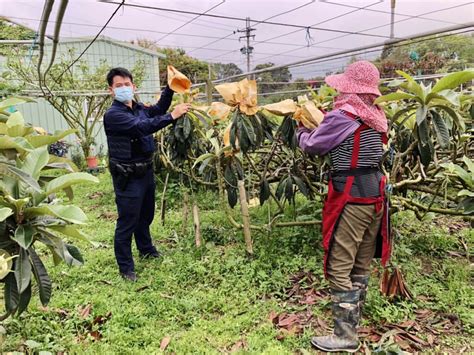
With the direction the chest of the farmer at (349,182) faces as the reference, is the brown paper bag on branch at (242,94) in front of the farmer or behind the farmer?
in front

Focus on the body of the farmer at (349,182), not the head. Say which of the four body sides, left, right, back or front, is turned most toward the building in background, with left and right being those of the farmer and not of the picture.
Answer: front

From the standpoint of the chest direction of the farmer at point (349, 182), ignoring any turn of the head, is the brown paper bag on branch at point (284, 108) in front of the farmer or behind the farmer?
in front

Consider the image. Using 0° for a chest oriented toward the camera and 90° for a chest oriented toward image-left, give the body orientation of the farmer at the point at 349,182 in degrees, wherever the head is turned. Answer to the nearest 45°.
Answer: approximately 135°

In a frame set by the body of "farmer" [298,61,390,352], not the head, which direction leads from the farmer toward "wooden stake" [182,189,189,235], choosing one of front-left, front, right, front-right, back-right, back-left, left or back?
front

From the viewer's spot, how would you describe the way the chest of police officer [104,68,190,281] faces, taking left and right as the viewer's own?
facing the viewer and to the right of the viewer

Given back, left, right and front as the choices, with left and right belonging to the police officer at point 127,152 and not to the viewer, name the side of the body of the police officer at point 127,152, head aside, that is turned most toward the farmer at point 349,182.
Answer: front

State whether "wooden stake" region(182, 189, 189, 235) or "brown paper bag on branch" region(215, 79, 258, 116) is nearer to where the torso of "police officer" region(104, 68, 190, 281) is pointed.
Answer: the brown paper bag on branch

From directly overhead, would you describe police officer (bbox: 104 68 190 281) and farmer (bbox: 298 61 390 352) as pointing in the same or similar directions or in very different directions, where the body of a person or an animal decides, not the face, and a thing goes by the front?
very different directions

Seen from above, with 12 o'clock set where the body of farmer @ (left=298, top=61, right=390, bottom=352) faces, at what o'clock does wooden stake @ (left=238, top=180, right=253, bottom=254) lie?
The wooden stake is roughly at 12 o'clock from the farmer.
